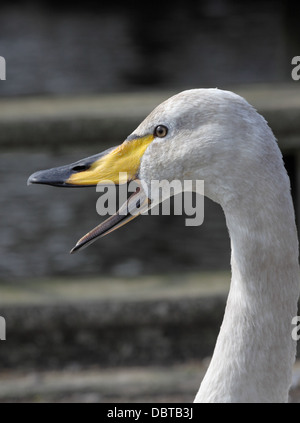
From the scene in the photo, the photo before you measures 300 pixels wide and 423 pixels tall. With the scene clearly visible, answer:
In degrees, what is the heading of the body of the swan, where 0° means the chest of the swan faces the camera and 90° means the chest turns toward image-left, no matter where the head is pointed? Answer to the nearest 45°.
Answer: approximately 90°
